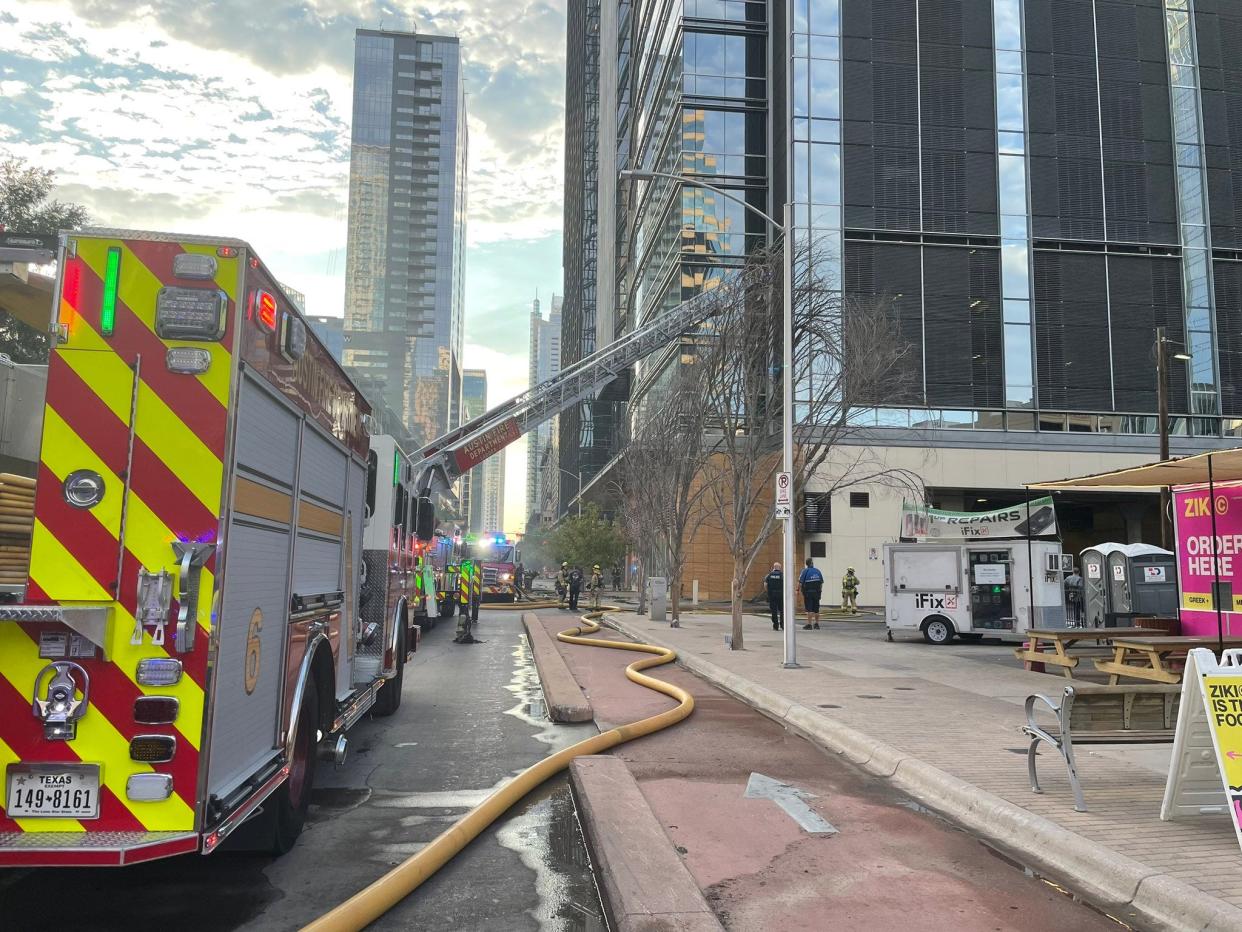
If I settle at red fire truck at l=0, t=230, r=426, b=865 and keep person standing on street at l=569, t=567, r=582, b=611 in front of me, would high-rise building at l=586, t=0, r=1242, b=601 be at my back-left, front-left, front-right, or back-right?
front-right

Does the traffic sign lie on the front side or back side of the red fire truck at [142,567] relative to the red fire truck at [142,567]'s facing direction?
on the front side

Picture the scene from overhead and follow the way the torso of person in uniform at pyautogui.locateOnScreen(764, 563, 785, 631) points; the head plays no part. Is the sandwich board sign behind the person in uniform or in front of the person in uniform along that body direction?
behind

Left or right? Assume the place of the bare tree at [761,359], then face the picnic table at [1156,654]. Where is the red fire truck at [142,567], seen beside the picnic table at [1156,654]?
right

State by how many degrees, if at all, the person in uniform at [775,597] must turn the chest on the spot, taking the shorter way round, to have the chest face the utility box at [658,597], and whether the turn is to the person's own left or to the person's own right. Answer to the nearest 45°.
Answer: approximately 45° to the person's own left

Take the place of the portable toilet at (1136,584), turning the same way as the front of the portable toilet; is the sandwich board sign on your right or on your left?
on your left

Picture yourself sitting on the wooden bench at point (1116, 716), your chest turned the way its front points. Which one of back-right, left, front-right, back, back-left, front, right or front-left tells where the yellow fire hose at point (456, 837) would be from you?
left

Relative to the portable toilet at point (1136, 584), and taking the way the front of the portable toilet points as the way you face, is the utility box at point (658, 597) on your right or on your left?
on your right

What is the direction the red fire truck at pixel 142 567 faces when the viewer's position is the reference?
facing away from the viewer and to the right of the viewer

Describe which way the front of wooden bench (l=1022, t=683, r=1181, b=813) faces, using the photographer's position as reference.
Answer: facing away from the viewer and to the left of the viewer

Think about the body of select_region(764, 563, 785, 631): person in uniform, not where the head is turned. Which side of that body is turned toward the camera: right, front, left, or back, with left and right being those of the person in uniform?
back
